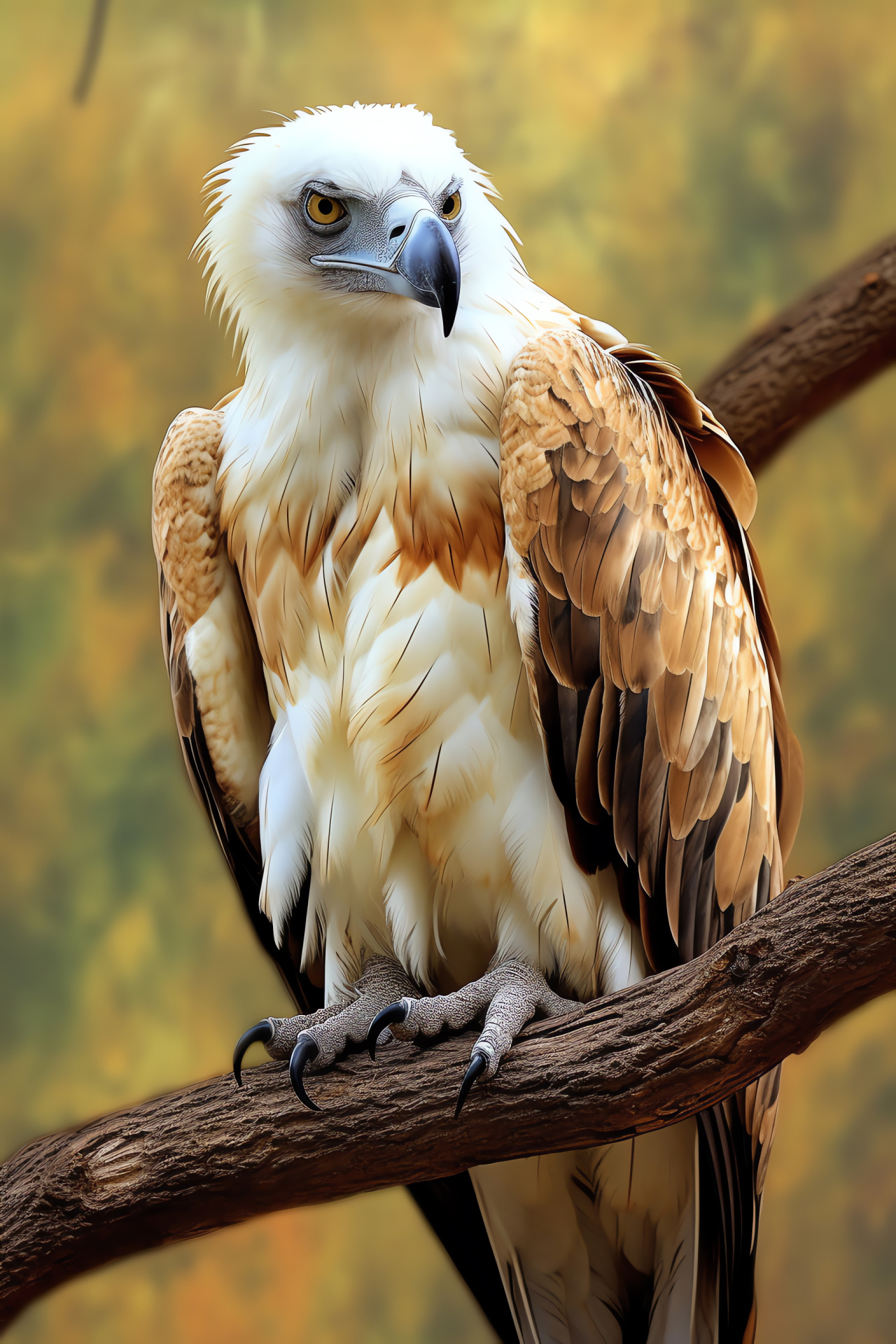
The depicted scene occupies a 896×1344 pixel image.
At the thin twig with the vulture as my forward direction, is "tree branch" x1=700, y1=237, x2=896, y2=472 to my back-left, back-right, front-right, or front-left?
front-left

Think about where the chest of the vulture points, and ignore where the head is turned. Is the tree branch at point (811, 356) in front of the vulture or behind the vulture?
behind

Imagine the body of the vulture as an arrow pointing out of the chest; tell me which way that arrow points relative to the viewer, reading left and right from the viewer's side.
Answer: facing the viewer and to the left of the viewer

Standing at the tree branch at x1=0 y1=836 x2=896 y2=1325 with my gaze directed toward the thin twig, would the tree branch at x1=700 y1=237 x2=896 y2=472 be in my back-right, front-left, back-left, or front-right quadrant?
front-right
